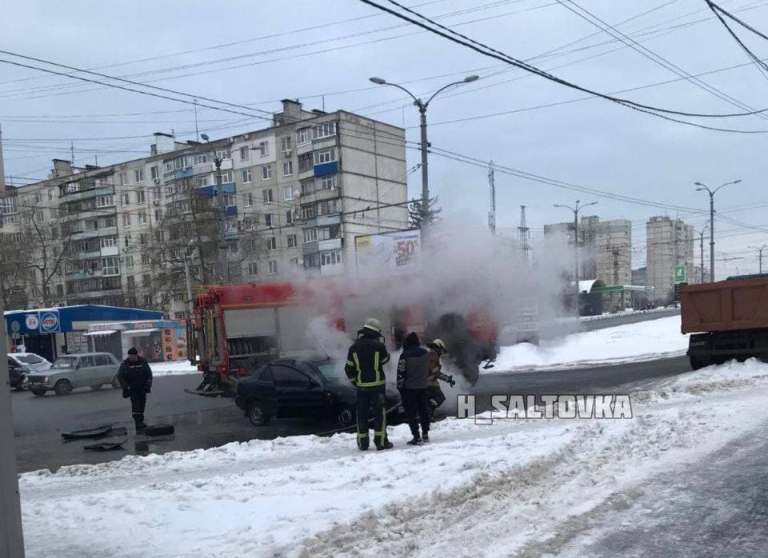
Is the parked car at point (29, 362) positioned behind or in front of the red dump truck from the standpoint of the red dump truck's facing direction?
behind

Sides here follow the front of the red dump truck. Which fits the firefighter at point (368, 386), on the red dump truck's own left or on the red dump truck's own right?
on the red dump truck's own right

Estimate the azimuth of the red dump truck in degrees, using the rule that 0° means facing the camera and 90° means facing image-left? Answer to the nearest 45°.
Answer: approximately 270°

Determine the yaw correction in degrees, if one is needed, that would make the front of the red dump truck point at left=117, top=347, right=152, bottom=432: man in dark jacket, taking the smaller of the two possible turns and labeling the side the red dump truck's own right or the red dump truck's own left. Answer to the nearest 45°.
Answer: approximately 135° to the red dump truck's own right

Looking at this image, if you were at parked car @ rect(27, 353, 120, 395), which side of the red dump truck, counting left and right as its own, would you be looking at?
back

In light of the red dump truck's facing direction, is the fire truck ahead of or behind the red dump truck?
behind
